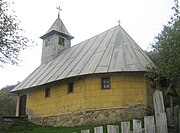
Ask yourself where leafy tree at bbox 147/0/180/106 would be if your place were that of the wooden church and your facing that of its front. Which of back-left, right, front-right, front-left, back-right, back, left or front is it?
back
